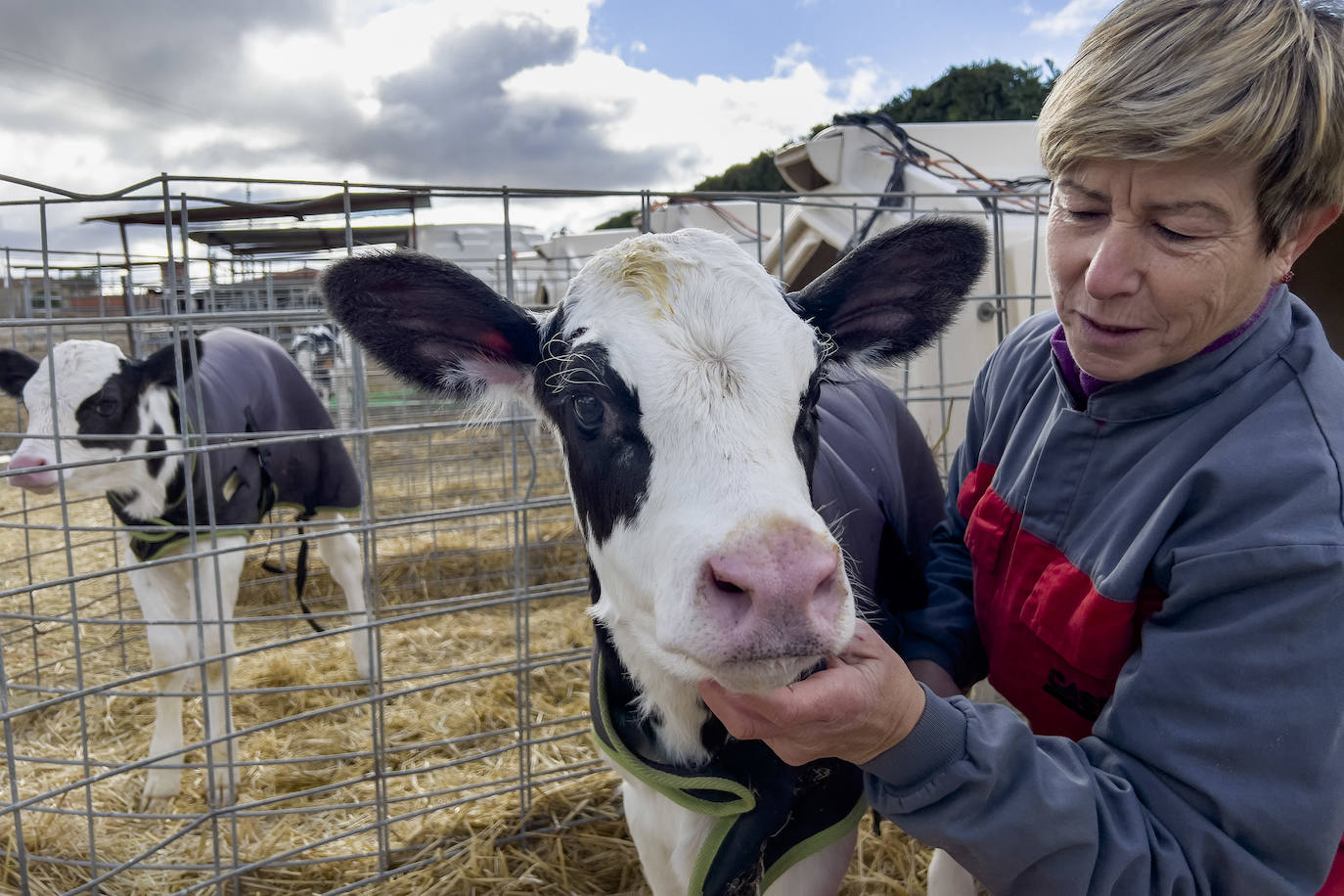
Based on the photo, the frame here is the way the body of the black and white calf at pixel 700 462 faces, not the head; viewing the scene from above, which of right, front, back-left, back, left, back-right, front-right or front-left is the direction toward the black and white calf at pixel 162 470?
back-right

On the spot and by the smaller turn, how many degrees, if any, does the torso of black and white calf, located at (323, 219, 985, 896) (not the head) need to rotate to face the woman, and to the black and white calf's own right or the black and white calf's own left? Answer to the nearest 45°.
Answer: approximately 45° to the black and white calf's own left

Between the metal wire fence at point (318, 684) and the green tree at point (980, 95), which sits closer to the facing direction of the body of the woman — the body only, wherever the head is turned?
the metal wire fence

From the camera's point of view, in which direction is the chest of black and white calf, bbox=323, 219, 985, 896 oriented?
toward the camera

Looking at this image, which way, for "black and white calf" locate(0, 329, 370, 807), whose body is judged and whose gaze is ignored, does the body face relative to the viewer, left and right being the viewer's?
facing the viewer and to the left of the viewer

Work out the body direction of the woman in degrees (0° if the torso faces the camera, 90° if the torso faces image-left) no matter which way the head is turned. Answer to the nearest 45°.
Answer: approximately 45°

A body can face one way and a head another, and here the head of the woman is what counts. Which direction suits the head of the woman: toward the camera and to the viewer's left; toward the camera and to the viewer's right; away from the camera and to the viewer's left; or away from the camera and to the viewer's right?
toward the camera and to the viewer's left

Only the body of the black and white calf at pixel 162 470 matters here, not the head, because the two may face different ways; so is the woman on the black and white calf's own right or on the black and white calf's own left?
on the black and white calf's own left

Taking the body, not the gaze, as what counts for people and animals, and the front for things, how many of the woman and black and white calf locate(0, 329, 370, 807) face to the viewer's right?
0

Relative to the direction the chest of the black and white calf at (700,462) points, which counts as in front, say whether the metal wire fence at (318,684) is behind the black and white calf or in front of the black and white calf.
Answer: behind

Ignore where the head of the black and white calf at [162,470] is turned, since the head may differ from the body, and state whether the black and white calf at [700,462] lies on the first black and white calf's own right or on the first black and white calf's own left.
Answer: on the first black and white calf's own left
